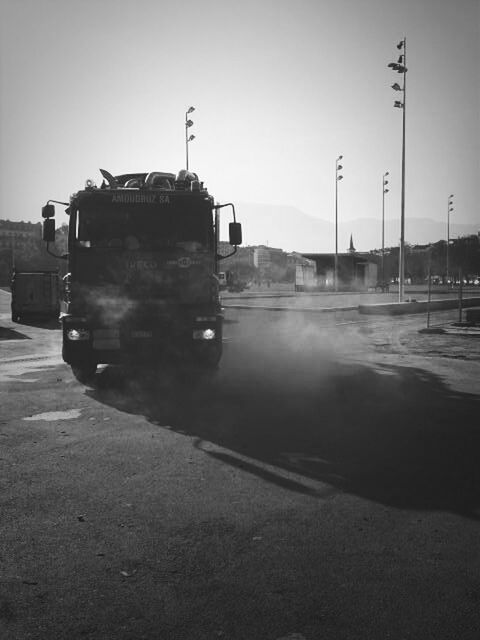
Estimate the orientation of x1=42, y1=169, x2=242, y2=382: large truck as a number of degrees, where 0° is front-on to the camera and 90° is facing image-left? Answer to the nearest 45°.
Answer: approximately 0°
